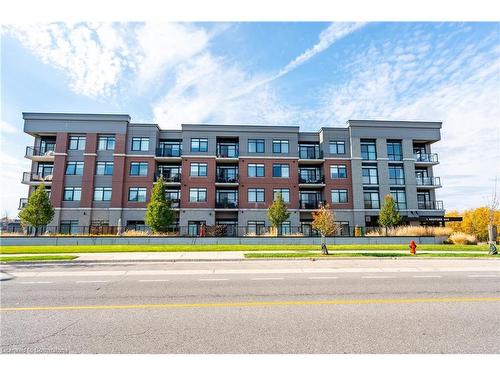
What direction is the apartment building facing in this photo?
toward the camera

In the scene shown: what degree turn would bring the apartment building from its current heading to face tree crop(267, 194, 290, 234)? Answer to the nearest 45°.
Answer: approximately 45° to its left

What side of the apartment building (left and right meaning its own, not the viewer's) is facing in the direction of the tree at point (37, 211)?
right

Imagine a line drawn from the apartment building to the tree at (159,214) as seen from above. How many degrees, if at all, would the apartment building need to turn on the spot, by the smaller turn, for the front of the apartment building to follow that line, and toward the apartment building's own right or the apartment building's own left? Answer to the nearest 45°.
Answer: approximately 45° to the apartment building's own right

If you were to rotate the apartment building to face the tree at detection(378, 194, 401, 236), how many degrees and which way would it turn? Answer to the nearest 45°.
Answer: approximately 90° to its left
